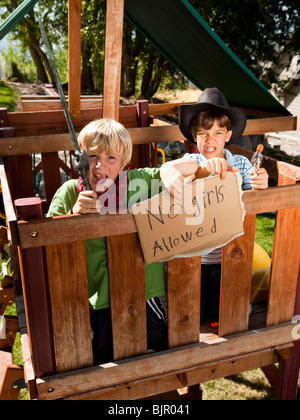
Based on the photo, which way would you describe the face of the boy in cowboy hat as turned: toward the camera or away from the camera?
toward the camera

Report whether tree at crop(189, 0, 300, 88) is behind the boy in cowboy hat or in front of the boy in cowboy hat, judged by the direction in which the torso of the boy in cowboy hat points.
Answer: behind

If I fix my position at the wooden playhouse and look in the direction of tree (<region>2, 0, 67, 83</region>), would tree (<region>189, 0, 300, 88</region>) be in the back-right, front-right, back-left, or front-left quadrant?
front-right

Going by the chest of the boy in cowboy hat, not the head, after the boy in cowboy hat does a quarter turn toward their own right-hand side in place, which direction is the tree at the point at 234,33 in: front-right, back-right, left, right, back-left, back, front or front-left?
right

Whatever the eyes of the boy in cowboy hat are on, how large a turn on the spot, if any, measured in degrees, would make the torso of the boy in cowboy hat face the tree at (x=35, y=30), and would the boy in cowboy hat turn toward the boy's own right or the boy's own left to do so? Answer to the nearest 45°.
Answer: approximately 135° to the boy's own right

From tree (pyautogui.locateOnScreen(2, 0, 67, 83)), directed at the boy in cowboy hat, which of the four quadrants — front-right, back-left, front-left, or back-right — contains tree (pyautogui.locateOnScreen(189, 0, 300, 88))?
front-left

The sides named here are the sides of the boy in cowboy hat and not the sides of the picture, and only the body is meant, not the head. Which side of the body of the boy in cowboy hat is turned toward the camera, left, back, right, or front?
front
